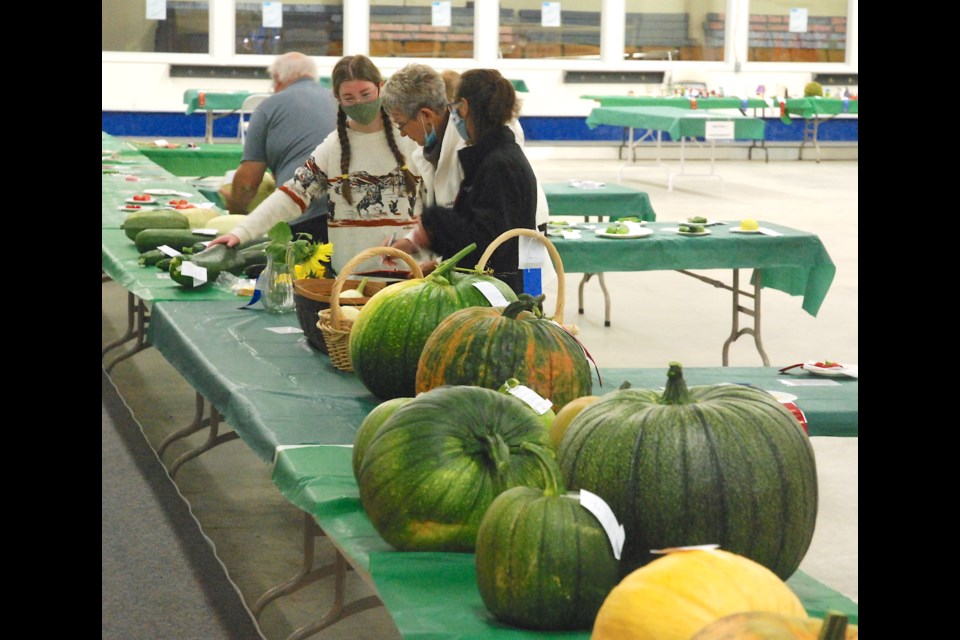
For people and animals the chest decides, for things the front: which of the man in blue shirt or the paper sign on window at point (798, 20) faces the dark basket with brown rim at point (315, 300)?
the paper sign on window

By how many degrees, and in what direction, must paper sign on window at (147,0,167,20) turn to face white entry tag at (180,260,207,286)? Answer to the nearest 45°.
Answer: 0° — it already faces it

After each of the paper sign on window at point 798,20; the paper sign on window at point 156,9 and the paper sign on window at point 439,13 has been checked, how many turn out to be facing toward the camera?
3

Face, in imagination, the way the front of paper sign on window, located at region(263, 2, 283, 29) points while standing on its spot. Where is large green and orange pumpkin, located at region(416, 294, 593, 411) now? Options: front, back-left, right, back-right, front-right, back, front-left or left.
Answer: front

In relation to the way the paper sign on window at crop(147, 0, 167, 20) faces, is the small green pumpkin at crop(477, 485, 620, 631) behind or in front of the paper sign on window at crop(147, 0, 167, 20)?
in front

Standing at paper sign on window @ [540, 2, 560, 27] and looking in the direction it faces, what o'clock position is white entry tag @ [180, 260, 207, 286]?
The white entry tag is roughly at 12 o'clock from the paper sign on window.

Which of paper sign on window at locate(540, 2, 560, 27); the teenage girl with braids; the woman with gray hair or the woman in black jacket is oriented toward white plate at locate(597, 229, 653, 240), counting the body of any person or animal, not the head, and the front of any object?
the paper sign on window

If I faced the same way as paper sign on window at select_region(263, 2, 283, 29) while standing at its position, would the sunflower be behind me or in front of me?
in front

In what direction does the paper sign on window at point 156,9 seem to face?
toward the camera

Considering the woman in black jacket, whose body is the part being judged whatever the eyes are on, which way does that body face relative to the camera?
to the viewer's left

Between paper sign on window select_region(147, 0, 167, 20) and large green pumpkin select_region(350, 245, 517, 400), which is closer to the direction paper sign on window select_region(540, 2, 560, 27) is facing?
the large green pumpkin

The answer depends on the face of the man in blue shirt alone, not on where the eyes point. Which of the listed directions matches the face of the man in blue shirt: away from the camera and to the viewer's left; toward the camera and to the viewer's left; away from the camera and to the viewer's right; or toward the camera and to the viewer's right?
away from the camera and to the viewer's left

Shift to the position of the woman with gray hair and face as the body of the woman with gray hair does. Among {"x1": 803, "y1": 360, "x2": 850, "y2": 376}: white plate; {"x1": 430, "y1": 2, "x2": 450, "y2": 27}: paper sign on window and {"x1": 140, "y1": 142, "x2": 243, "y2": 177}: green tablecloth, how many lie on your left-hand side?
1
